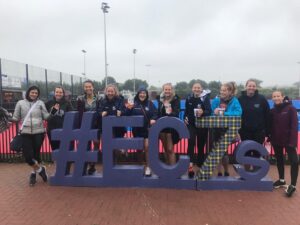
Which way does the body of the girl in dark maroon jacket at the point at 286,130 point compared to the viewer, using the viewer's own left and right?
facing the viewer and to the left of the viewer

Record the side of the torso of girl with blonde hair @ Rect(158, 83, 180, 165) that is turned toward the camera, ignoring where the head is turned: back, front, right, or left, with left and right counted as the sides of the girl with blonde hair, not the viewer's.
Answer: front

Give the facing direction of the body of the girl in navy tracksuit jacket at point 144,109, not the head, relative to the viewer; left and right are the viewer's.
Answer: facing the viewer

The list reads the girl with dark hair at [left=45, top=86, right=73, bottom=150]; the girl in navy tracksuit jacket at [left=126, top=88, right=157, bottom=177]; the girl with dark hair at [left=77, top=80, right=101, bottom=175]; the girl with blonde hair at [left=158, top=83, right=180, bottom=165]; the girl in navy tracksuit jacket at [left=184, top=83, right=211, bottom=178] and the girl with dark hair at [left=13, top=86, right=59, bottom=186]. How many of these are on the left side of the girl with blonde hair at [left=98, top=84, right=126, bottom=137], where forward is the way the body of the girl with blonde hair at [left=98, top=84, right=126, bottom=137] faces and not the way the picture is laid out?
3

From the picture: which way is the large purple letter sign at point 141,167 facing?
toward the camera

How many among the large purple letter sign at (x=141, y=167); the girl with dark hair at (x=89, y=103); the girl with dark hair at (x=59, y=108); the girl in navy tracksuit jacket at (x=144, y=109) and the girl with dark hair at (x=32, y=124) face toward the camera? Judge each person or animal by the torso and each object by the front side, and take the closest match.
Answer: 5

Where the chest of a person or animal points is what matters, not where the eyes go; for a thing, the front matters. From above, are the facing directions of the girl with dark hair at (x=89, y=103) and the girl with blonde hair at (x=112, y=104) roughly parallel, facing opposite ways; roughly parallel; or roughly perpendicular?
roughly parallel

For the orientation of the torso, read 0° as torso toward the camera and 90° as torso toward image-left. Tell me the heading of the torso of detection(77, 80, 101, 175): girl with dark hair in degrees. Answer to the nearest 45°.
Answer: approximately 0°

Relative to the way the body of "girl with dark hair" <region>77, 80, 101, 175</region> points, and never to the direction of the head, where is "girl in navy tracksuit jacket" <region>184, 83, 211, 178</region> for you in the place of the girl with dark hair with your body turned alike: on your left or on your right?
on your left

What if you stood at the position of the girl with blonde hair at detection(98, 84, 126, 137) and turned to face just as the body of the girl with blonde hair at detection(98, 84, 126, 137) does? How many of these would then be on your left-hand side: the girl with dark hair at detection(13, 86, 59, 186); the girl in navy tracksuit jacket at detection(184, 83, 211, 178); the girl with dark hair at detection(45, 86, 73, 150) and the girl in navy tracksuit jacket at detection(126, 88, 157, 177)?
2
